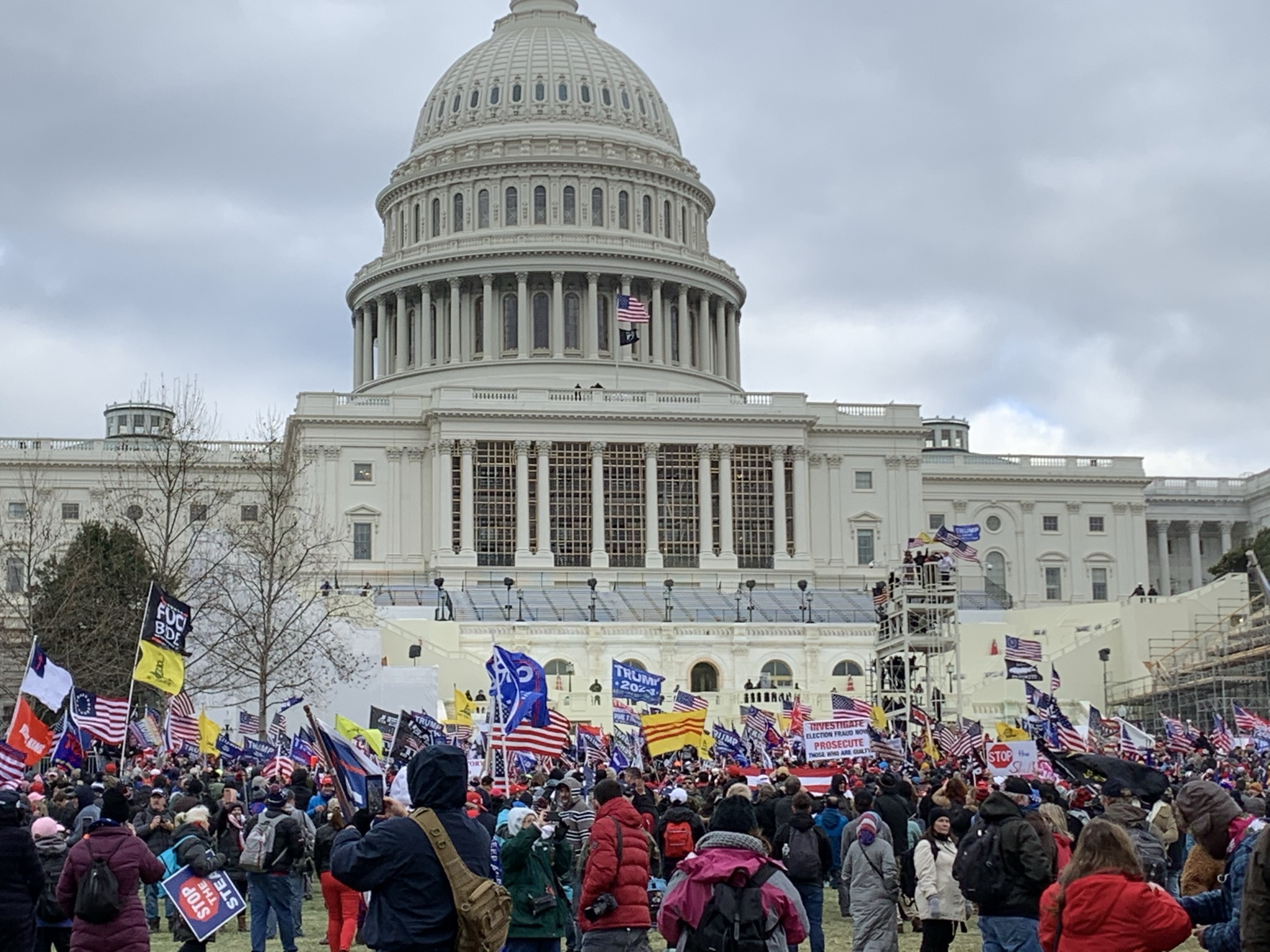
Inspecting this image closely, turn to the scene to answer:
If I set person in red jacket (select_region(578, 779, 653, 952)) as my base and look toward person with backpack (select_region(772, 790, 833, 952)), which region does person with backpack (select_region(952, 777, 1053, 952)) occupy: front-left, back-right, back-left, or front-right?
front-right

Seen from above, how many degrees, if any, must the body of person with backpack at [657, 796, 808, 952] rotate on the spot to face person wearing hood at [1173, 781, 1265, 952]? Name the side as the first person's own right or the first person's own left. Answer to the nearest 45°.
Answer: approximately 90° to the first person's own right

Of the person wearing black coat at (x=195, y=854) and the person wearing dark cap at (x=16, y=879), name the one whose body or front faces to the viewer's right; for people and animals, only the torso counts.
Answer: the person wearing black coat at (x=195, y=854)

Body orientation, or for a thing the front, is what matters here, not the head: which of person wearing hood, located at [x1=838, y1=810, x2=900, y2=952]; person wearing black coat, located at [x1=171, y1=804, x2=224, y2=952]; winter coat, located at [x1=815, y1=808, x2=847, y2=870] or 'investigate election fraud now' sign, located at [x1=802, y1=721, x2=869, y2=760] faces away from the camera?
the winter coat

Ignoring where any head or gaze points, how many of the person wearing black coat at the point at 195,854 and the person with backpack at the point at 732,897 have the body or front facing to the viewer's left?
0

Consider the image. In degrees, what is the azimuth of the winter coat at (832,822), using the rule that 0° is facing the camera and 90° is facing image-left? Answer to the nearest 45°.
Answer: approximately 180°

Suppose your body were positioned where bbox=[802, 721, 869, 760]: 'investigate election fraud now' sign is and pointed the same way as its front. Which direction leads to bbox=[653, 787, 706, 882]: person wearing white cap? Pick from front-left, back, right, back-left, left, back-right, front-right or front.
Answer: front

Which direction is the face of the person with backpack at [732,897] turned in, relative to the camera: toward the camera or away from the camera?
away from the camera

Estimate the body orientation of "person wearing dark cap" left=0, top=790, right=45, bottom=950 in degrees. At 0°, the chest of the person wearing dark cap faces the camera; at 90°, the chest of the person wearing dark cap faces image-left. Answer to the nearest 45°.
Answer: approximately 180°

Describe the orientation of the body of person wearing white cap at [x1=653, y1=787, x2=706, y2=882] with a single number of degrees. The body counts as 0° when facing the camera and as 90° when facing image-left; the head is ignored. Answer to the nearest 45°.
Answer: approximately 180°

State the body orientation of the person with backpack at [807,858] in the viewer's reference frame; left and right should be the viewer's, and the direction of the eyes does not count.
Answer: facing away from the viewer

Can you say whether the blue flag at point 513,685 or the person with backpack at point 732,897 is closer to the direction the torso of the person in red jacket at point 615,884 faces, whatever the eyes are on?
the blue flag

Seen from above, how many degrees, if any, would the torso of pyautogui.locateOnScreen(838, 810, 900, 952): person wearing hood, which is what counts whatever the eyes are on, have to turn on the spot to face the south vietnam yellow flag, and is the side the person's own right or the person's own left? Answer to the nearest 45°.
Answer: approximately 180°

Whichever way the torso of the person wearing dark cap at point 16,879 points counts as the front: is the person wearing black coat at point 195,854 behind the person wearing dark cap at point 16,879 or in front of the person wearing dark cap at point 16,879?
in front

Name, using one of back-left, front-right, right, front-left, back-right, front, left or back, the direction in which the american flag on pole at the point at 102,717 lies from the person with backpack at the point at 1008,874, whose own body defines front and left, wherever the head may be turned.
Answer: left

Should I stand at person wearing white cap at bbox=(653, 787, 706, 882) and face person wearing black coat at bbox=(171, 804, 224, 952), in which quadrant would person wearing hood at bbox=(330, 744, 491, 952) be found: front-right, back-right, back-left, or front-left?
front-left

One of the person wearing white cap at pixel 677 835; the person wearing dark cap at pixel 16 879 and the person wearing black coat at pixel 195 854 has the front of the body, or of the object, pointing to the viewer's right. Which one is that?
the person wearing black coat at pixel 195 854

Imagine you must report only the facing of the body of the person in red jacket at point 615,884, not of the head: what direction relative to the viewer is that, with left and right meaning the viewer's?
facing away from the viewer and to the left of the viewer
